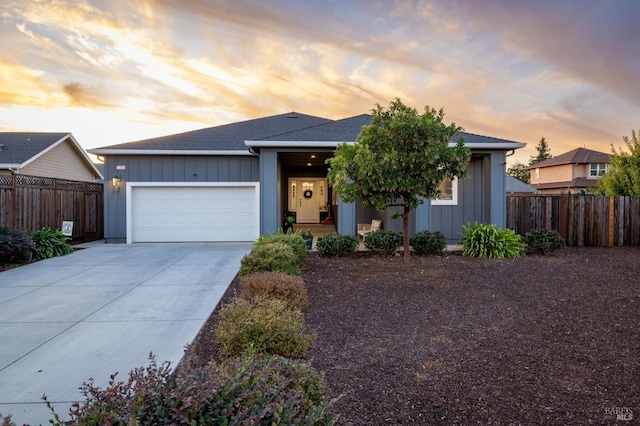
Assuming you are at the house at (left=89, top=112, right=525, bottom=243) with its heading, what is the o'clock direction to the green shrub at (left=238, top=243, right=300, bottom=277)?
The green shrub is roughly at 11 o'clock from the house.

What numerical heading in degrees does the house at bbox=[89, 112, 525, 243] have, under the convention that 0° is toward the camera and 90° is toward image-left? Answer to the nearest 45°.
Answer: approximately 0°

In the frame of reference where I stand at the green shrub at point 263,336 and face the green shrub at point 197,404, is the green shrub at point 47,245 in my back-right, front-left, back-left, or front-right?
back-right

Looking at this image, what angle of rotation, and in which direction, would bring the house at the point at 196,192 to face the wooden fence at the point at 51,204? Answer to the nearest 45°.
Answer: approximately 90° to its right

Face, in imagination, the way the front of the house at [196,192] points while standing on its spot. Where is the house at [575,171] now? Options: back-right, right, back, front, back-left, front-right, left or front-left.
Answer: back-left

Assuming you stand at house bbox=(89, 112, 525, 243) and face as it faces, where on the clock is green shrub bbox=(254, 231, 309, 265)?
The green shrub is roughly at 11 o'clock from the house.

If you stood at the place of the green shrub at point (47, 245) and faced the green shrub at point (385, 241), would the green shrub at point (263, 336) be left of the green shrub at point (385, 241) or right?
right

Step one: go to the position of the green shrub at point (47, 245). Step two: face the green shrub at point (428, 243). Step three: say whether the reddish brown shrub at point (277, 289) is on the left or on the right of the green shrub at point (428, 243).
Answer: right

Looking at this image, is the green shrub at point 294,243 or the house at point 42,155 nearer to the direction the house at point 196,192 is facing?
the green shrub

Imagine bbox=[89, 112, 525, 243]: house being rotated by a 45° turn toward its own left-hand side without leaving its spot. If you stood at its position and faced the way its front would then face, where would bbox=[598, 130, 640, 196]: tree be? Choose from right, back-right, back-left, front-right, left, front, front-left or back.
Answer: front-left

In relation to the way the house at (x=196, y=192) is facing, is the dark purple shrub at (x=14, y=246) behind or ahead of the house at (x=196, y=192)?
ahead

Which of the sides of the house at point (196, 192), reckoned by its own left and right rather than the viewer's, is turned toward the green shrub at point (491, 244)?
left

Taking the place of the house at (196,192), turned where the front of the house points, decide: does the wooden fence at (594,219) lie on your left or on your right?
on your left
